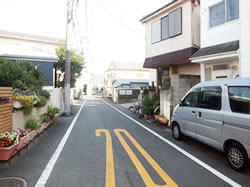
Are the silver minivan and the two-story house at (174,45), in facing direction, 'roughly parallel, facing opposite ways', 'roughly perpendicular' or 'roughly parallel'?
roughly perpendicular

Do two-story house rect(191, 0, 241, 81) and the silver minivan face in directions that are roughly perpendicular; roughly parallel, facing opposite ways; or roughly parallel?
roughly perpendicular

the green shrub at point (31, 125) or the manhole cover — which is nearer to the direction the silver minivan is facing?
the green shrub

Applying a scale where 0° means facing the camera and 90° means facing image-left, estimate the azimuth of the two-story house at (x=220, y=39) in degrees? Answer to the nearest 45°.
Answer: approximately 45°

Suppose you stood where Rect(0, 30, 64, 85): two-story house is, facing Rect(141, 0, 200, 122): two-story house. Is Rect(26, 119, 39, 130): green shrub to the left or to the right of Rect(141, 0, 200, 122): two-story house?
right

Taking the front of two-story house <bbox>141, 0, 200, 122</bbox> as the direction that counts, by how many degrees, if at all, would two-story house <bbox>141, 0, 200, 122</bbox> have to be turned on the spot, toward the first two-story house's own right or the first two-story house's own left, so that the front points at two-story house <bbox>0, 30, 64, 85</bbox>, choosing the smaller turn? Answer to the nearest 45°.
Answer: approximately 45° to the first two-story house's own right

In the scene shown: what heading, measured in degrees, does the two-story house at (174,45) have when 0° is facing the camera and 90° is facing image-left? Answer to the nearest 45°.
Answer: approximately 45°
